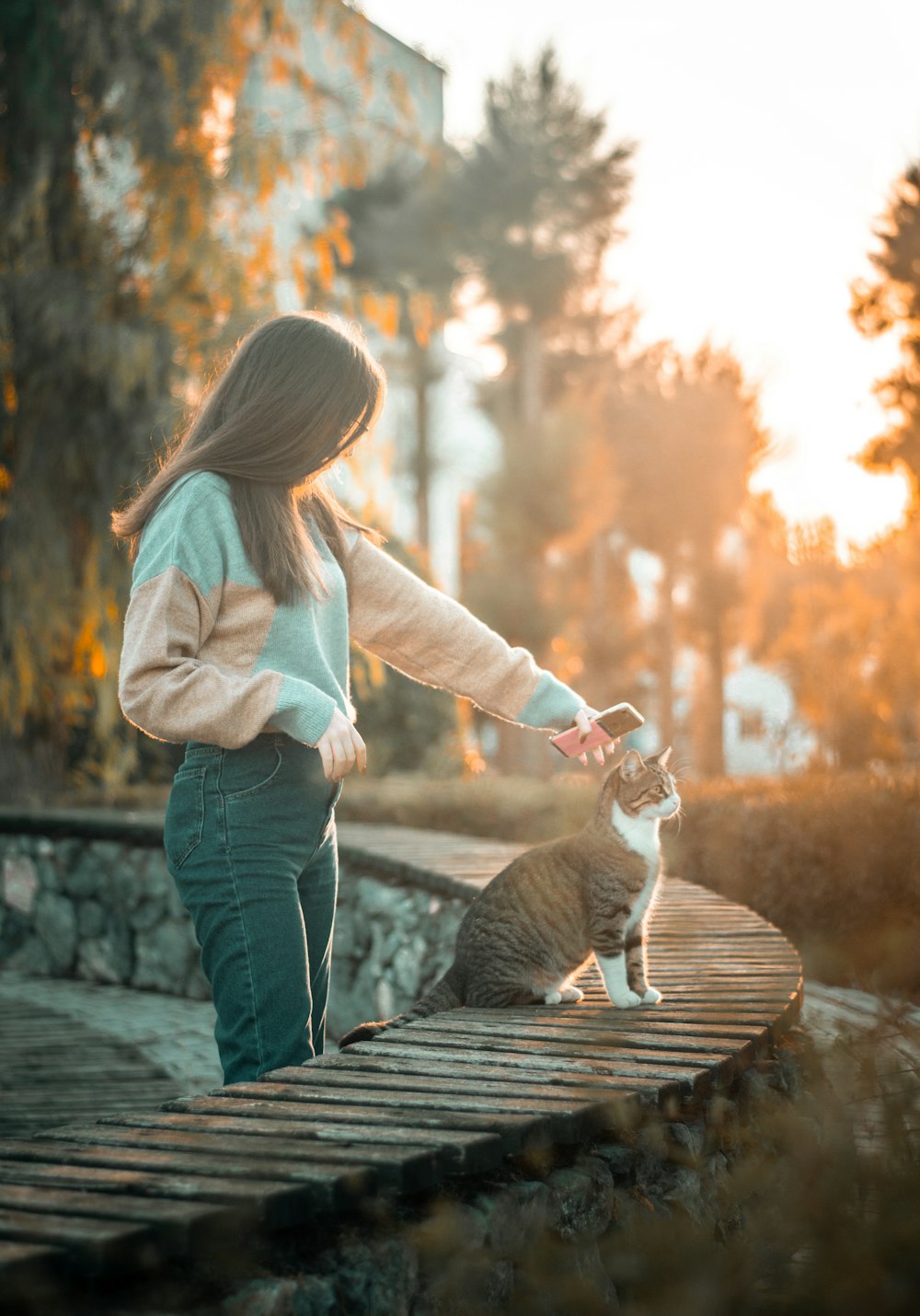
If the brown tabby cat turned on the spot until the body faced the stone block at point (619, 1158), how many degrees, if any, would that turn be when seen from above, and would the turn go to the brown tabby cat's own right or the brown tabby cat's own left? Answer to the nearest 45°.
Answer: approximately 90° to the brown tabby cat's own right

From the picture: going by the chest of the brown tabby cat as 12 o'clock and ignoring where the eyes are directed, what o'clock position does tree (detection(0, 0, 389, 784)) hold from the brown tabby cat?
The tree is roughly at 8 o'clock from the brown tabby cat.

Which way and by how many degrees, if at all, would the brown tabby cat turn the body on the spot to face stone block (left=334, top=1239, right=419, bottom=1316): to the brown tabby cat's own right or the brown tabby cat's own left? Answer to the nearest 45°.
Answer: approximately 90° to the brown tabby cat's own right

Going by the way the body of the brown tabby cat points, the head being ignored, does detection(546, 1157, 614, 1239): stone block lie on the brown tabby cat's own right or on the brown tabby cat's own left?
on the brown tabby cat's own right

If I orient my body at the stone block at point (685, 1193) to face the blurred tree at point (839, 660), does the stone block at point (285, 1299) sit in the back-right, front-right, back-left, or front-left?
back-left

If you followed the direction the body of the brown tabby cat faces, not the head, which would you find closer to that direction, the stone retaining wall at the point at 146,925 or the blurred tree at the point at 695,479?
the blurred tree

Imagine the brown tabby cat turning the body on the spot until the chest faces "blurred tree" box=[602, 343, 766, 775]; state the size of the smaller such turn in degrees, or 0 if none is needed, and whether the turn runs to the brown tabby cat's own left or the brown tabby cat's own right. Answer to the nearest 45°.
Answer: approximately 90° to the brown tabby cat's own left

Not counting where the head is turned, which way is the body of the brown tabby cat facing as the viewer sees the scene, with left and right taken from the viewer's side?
facing to the right of the viewer

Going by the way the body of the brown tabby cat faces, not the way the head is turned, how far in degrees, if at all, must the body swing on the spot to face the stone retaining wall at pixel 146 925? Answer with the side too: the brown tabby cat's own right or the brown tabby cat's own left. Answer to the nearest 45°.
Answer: approximately 135° to the brown tabby cat's own left

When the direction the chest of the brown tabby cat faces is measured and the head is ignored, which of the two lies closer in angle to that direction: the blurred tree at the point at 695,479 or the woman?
the blurred tree

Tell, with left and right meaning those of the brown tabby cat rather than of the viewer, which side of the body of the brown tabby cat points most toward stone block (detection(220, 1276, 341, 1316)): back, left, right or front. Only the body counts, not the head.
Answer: right
